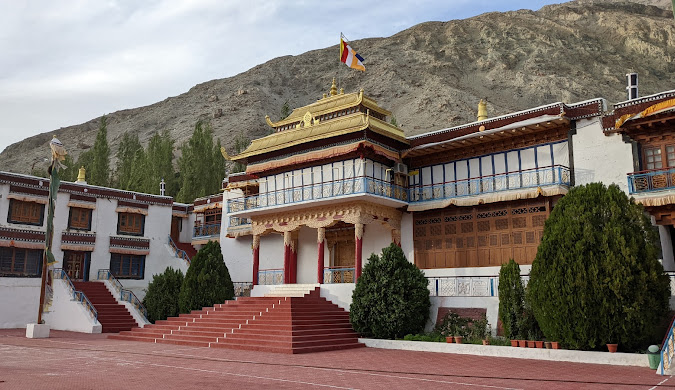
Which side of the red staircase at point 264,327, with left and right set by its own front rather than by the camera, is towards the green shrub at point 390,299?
left

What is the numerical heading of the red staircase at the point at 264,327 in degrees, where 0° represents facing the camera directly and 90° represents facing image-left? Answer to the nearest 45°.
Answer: approximately 45°

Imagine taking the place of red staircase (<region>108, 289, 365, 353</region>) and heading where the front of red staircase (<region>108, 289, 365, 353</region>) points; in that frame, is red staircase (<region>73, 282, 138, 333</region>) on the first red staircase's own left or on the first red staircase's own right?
on the first red staircase's own right

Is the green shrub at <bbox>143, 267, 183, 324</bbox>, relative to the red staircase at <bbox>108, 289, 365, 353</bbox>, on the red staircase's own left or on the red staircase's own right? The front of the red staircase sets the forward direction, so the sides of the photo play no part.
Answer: on the red staircase's own right

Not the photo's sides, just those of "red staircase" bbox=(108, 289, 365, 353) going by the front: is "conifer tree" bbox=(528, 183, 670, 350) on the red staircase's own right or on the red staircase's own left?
on the red staircase's own left

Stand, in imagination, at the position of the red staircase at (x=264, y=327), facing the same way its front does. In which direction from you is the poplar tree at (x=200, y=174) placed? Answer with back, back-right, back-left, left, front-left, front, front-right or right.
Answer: back-right

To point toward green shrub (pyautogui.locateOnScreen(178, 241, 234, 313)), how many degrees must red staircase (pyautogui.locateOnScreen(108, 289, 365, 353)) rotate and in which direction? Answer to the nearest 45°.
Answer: approximately 90° to its right
